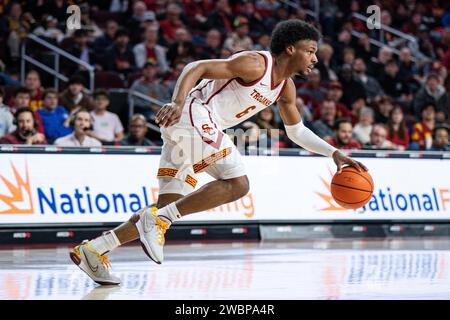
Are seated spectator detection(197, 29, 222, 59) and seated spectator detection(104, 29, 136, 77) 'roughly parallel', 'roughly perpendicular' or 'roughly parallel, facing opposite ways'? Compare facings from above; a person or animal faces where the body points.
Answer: roughly parallel

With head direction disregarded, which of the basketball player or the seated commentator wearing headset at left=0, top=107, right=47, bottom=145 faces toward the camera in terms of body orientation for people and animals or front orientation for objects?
the seated commentator wearing headset

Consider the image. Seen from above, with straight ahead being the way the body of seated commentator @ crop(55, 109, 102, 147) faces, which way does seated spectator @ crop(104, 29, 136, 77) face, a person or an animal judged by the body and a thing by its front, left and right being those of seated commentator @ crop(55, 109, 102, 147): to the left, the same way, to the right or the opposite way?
the same way

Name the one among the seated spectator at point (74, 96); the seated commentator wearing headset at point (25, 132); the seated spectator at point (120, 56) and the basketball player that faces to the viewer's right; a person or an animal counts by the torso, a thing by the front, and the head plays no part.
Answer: the basketball player

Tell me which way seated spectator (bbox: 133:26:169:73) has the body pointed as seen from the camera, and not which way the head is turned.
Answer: toward the camera

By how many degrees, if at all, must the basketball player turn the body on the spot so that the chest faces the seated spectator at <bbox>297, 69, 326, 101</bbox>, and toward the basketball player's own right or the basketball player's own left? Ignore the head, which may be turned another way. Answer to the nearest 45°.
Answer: approximately 90° to the basketball player's own left

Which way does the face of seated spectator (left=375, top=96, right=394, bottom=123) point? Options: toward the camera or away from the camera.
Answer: toward the camera

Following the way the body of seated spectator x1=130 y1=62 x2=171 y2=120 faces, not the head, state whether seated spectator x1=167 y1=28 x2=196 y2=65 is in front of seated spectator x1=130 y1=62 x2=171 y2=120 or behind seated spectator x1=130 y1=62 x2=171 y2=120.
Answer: behind

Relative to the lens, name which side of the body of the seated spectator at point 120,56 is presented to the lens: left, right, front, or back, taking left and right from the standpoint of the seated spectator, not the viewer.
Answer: front

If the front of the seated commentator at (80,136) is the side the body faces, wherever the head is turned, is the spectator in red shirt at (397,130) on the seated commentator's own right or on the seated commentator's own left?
on the seated commentator's own left

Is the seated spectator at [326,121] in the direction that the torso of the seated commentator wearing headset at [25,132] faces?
no

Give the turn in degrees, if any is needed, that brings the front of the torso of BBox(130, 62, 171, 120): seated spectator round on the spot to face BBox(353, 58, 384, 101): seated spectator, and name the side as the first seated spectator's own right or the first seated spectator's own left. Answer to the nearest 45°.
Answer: approximately 135° to the first seated spectator's own left

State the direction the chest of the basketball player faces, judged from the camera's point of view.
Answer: to the viewer's right

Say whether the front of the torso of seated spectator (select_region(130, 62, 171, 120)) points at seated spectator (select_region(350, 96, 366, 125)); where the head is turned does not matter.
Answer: no

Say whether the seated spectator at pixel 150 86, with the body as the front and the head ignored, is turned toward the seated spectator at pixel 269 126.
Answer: no

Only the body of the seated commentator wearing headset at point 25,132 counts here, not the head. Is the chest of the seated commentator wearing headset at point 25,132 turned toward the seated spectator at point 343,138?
no

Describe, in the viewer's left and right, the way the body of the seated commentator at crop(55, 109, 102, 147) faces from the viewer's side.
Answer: facing the viewer
